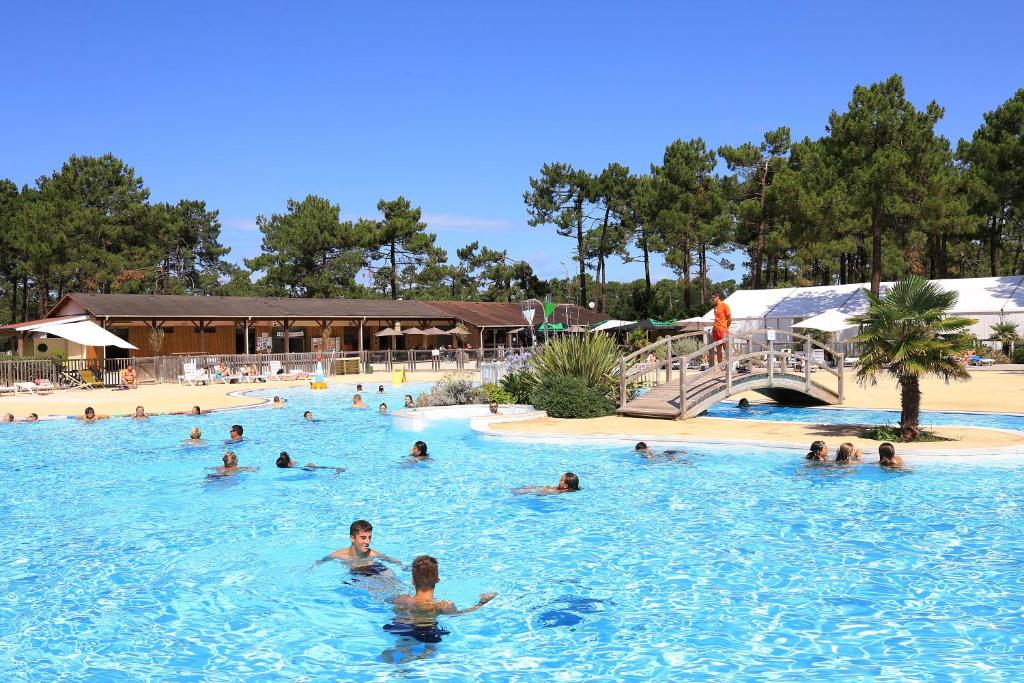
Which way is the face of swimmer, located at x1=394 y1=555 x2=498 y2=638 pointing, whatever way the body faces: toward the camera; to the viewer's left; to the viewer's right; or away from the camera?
away from the camera

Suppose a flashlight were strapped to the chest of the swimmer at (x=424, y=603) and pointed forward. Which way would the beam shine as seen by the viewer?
away from the camera

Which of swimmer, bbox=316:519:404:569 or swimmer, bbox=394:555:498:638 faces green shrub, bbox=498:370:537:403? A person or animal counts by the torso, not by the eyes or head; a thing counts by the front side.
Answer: swimmer, bbox=394:555:498:638

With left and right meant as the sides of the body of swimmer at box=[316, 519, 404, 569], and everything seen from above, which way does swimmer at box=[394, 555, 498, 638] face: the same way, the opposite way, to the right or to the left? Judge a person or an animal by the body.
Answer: the opposite way

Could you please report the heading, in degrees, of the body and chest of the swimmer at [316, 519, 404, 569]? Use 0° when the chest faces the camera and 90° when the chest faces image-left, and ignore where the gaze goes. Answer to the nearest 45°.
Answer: approximately 0°
